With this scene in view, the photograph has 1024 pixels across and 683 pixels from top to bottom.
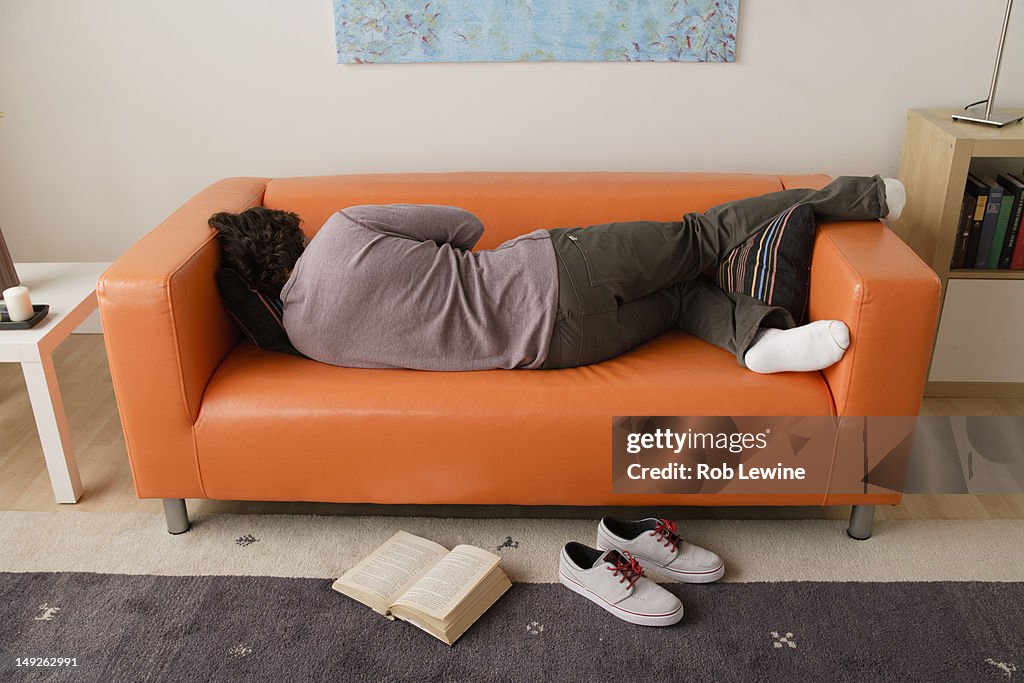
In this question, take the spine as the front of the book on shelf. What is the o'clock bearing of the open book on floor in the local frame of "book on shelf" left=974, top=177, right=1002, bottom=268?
The open book on floor is roughly at 1 o'clock from the book on shelf.

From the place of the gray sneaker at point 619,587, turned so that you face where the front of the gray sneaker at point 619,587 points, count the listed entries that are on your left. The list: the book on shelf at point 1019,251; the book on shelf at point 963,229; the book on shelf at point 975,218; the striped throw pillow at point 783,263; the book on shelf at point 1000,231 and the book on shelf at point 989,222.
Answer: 6

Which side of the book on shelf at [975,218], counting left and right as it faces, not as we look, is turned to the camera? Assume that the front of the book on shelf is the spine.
front

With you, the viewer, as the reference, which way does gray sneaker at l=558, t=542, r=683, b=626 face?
facing the viewer and to the right of the viewer

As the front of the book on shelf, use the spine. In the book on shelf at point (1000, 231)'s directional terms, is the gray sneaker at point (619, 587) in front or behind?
in front

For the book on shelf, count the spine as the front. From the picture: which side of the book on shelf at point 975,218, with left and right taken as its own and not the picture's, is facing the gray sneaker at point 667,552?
front

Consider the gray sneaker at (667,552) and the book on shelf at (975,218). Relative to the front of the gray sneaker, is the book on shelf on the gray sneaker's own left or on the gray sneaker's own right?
on the gray sneaker's own left

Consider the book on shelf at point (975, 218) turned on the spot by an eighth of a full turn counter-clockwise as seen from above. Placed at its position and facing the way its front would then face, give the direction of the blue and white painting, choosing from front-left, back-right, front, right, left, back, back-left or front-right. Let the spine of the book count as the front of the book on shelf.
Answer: back-right

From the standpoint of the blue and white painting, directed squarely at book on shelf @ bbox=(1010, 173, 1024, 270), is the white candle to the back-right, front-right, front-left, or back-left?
back-right

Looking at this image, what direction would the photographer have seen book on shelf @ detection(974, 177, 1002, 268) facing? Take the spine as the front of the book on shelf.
facing the viewer

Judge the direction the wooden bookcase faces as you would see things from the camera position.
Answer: facing the viewer

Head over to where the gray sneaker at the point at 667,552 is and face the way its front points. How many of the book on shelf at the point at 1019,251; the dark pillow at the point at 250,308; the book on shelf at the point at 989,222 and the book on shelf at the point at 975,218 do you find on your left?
3

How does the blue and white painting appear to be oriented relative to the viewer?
toward the camera
